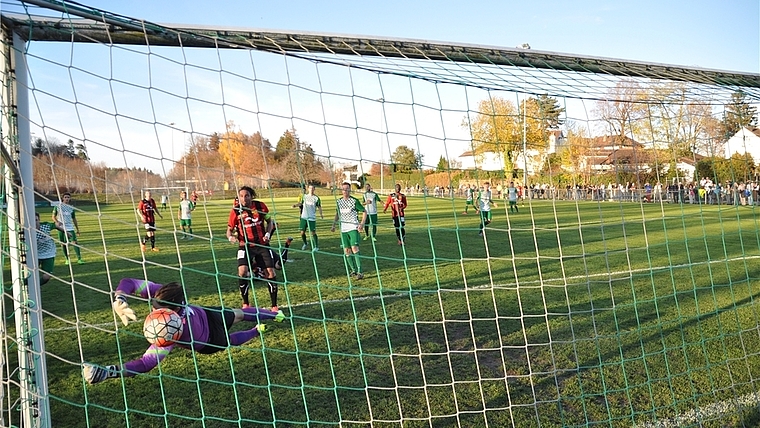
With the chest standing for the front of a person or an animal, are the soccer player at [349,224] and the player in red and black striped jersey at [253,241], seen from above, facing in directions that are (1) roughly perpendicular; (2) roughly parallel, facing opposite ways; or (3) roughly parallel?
roughly parallel

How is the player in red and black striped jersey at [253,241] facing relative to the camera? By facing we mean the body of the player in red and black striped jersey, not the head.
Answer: toward the camera

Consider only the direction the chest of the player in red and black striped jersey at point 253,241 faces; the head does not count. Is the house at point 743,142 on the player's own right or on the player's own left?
on the player's own left

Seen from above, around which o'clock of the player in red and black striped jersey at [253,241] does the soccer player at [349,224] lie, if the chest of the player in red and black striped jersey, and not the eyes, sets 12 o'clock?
The soccer player is roughly at 7 o'clock from the player in red and black striped jersey.

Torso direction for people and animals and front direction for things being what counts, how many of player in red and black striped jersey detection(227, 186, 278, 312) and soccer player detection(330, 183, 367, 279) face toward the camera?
2
